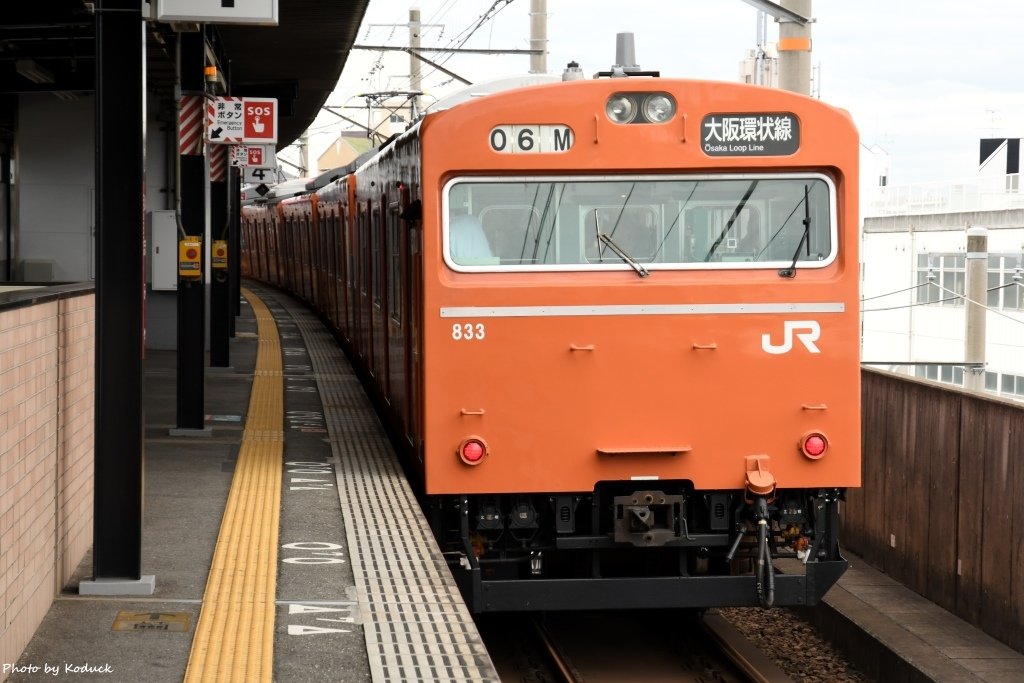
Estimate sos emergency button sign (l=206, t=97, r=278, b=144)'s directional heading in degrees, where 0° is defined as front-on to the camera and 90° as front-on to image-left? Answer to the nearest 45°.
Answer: approximately 0°

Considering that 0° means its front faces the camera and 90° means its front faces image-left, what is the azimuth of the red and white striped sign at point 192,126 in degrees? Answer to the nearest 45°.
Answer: approximately 0°

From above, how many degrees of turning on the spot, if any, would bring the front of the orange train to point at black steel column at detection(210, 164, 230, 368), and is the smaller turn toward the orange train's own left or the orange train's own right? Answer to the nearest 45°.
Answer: approximately 135° to the orange train's own right

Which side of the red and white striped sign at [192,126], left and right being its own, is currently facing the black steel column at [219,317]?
back

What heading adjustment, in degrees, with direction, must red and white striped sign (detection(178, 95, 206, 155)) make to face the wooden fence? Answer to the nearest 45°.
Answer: approximately 45° to its left

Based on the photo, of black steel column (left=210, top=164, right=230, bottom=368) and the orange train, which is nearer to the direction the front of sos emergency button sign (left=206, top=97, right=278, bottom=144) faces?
the orange train

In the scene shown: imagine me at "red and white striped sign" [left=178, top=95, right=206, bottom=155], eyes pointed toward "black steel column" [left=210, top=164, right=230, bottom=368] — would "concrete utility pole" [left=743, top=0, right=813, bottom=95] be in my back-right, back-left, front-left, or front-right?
back-right

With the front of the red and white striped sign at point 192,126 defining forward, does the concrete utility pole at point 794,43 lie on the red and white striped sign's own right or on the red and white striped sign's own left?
on the red and white striped sign's own left

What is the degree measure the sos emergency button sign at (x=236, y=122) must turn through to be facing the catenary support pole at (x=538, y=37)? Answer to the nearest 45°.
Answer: approximately 135° to its left
